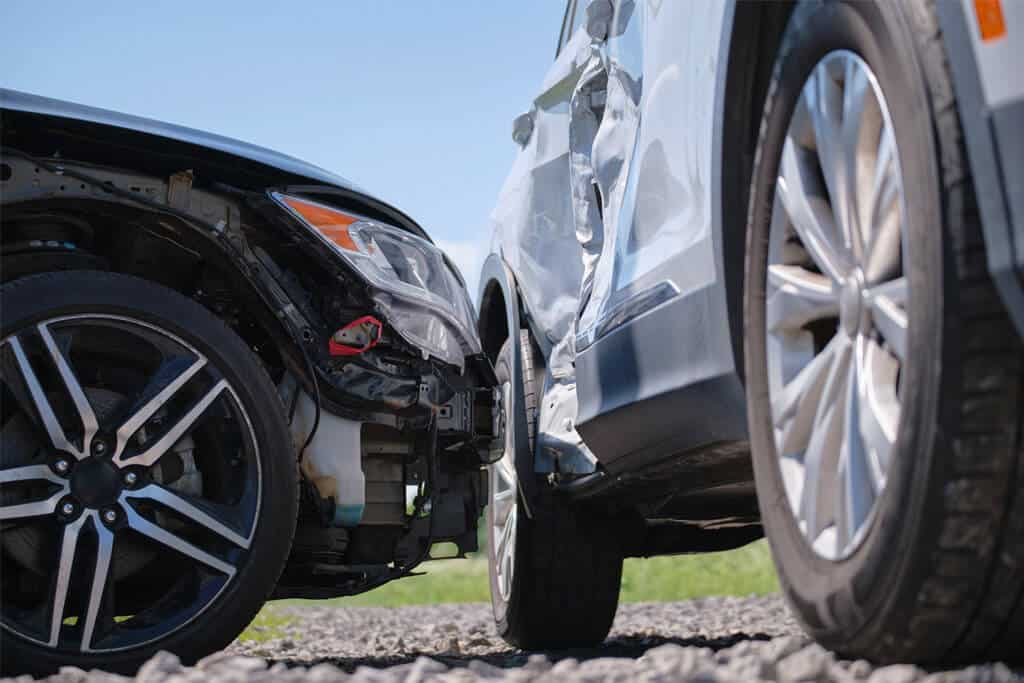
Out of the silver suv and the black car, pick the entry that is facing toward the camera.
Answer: the silver suv

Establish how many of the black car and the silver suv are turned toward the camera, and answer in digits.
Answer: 1

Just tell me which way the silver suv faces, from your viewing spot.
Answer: facing the viewer

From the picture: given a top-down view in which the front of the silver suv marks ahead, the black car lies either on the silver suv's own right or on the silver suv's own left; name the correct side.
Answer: on the silver suv's own right

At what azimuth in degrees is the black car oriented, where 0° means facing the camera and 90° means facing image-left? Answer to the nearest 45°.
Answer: approximately 270°
